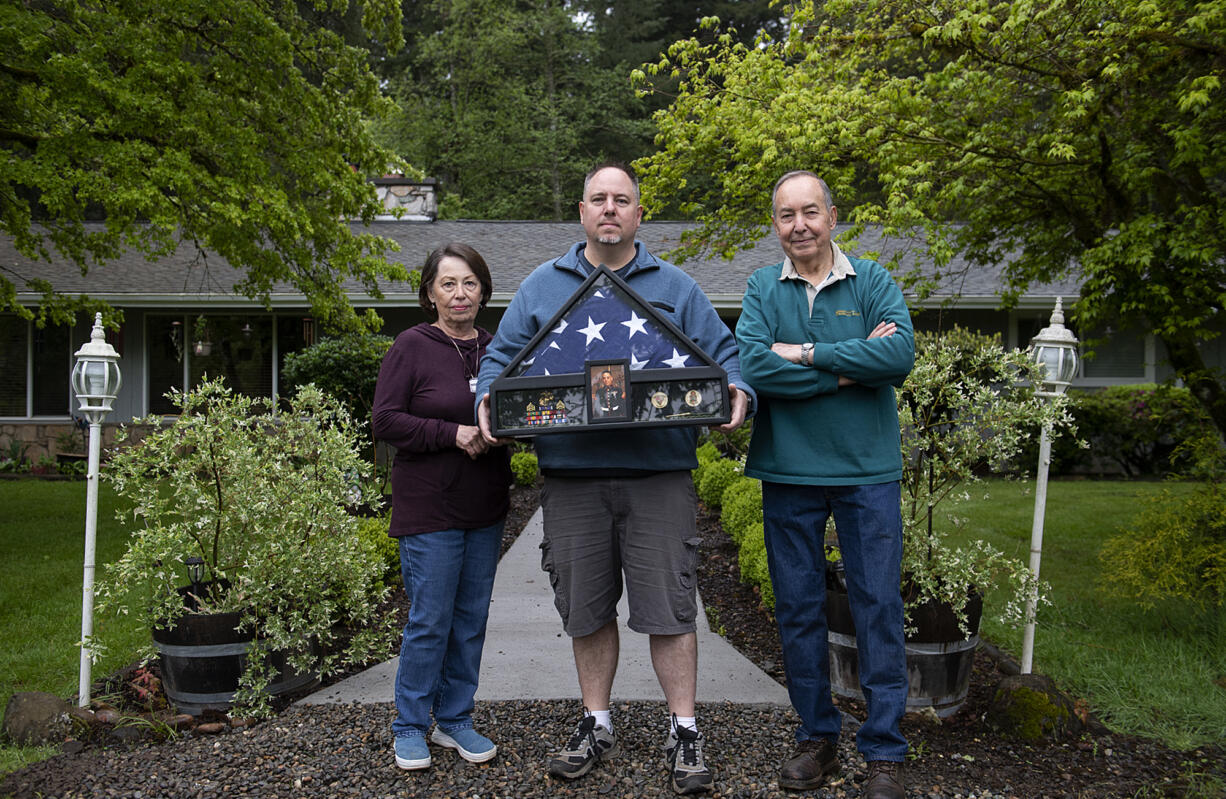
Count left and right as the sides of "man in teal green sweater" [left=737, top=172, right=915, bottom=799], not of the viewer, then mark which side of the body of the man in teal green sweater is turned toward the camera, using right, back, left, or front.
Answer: front

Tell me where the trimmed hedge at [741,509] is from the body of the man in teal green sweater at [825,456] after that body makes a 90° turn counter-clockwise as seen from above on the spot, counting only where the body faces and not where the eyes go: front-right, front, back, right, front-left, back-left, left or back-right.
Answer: left

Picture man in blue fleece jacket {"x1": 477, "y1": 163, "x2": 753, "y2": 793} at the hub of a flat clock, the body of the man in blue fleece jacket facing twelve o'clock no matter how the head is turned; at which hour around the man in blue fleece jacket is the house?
The house is roughly at 5 o'clock from the man in blue fleece jacket.

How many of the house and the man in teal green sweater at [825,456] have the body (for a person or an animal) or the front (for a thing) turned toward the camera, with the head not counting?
2

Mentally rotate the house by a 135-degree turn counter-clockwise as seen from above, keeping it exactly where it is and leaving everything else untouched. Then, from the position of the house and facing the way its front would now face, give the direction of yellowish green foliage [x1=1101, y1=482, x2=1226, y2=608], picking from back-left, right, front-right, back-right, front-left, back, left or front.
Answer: right

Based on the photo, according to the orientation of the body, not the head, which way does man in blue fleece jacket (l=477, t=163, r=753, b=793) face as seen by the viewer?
toward the camera

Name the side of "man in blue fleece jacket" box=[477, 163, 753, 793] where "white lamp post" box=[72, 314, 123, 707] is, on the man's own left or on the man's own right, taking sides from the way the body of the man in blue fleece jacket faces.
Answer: on the man's own right

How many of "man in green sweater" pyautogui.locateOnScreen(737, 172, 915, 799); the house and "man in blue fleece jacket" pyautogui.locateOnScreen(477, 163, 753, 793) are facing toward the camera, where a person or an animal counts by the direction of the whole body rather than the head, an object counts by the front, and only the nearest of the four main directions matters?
3

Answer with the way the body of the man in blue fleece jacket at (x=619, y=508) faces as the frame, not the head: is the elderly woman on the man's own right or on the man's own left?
on the man's own right

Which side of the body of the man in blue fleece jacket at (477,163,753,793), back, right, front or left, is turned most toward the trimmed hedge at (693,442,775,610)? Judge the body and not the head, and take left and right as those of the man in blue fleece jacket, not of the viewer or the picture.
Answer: back

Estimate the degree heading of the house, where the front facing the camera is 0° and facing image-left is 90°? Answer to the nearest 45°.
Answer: approximately 0°
